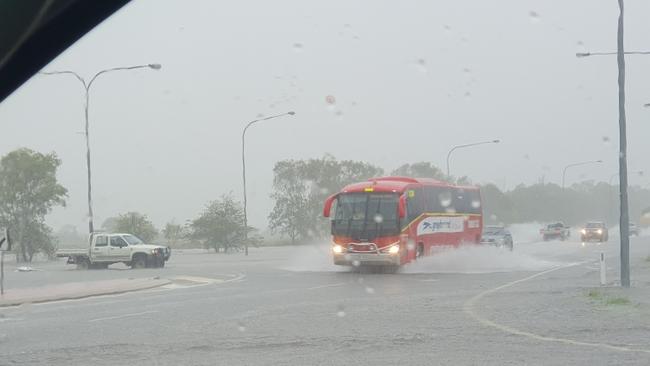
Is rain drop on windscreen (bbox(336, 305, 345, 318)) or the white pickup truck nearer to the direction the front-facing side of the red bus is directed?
the rain drop on windscreen

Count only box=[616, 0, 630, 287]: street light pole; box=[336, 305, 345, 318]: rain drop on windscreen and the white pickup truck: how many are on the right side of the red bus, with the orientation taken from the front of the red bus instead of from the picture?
1

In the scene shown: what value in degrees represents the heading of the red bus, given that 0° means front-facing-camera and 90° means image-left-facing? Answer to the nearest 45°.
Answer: approximately 45°

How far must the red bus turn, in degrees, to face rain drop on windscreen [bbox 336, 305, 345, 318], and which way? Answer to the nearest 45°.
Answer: approximately 45° to its left

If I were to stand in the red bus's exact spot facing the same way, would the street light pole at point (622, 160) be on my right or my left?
on my left
